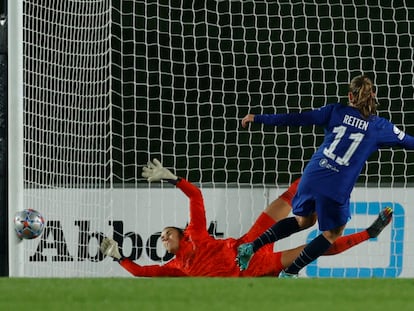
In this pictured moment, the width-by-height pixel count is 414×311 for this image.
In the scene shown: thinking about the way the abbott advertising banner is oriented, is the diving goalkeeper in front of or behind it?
in front

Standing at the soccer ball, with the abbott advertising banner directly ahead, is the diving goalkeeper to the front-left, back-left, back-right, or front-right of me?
front-right

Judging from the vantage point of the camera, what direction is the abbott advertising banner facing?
facing the viewer

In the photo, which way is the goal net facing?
toward the camera

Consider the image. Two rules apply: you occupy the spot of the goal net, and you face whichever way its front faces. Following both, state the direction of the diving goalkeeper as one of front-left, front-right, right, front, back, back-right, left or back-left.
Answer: front

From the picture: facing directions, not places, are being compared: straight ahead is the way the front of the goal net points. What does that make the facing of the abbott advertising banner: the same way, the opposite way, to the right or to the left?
the same way

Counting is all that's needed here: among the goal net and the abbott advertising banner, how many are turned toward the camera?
2

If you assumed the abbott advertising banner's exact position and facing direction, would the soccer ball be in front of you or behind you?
in front
